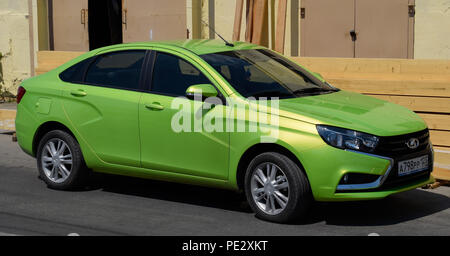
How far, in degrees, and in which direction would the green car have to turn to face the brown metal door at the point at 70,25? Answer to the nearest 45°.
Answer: approximately 135° to its left

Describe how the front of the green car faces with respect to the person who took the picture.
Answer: facing the viewer and to the right of the viewer

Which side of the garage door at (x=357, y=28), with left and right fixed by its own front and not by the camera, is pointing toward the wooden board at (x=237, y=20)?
right

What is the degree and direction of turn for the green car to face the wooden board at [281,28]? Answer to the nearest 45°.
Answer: approximately 135° to its left

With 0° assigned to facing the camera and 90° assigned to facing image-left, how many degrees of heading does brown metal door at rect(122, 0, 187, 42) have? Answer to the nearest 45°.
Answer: approximately 0°

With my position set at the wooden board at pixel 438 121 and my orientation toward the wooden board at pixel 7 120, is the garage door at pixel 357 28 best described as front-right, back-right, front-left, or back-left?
front-right

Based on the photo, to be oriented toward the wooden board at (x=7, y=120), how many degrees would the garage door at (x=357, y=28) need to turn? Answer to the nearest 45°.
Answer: approximately 45° to its right

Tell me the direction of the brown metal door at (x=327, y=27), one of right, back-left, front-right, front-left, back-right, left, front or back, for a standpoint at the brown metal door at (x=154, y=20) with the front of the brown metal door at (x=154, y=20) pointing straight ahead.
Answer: front-left

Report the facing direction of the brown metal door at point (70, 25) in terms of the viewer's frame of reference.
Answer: facing the viewer

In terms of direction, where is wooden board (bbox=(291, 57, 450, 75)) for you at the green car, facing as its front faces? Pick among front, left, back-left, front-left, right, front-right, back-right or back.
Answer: left

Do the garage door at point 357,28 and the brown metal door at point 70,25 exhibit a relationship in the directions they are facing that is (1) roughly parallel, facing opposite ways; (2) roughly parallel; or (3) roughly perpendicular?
roughly parallel

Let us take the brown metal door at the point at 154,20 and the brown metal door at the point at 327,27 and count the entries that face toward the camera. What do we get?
2

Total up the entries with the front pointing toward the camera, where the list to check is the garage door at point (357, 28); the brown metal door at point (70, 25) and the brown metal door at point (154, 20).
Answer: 3

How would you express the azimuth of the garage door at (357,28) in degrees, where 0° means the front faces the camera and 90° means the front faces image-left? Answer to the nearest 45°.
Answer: approximately 0°

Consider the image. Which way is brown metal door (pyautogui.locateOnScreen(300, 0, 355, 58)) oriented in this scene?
toward the camera
